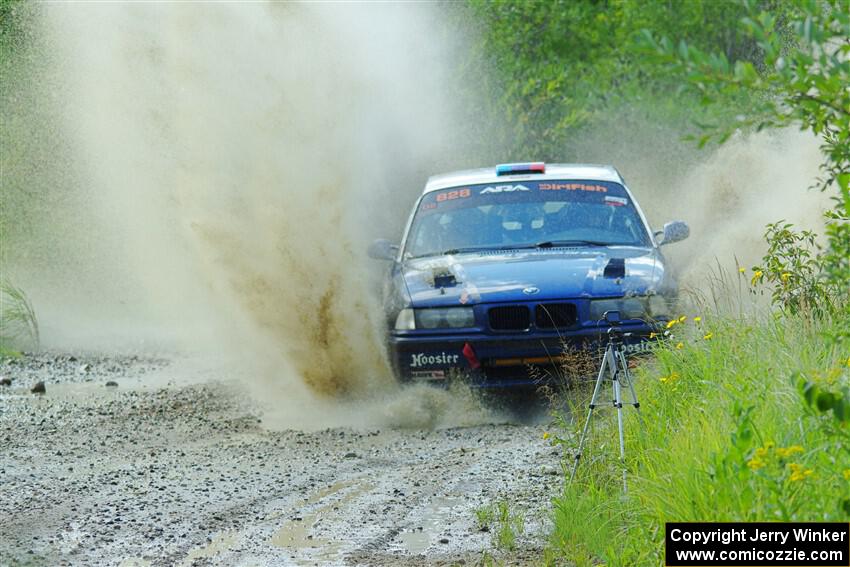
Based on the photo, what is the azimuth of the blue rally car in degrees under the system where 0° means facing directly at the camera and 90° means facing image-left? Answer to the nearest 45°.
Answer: approximately 0°

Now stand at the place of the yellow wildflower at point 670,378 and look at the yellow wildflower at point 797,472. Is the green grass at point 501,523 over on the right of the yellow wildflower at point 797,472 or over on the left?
right

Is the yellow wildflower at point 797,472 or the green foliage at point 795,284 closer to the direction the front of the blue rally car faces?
the yellow wildflower

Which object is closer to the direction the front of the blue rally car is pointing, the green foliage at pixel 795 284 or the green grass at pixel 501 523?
the green grass

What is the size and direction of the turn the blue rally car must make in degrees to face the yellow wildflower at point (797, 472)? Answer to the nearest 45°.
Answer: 0° — it already faces it

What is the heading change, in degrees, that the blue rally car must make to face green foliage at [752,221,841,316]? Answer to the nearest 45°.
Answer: approximately 45° to its left

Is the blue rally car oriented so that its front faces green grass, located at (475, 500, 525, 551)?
yes
